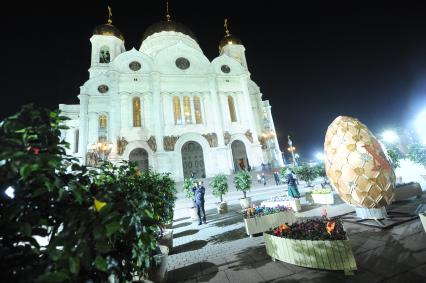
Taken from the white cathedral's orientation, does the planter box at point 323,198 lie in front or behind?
in front

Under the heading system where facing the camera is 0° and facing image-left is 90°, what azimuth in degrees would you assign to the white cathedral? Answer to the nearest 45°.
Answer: approximately 0°

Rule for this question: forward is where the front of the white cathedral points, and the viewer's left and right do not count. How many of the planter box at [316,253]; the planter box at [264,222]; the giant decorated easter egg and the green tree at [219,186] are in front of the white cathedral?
4

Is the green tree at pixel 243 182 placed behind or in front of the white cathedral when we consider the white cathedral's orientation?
in front

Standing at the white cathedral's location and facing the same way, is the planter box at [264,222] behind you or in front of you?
in front

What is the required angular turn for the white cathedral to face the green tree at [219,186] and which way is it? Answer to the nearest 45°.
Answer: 0° — it already faces it

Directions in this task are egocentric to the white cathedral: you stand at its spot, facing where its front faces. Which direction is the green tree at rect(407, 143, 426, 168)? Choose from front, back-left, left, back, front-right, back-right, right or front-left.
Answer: front-left

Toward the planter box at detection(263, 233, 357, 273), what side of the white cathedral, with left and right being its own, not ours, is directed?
front

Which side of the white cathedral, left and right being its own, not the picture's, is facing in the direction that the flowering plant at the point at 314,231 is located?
front
